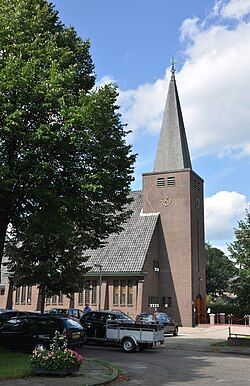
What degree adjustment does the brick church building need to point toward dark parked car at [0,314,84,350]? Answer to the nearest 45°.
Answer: approximately 90° to its right

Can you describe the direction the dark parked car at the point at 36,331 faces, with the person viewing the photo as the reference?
facing away from the viewer and to the left of the viewer

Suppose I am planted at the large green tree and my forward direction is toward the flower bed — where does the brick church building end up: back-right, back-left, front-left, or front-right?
back-left

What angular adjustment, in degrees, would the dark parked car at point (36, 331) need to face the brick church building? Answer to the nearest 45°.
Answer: approximately 90° to its right

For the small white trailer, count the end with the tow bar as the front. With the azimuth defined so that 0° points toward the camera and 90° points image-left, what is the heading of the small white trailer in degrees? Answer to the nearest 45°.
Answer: approximately 135°
